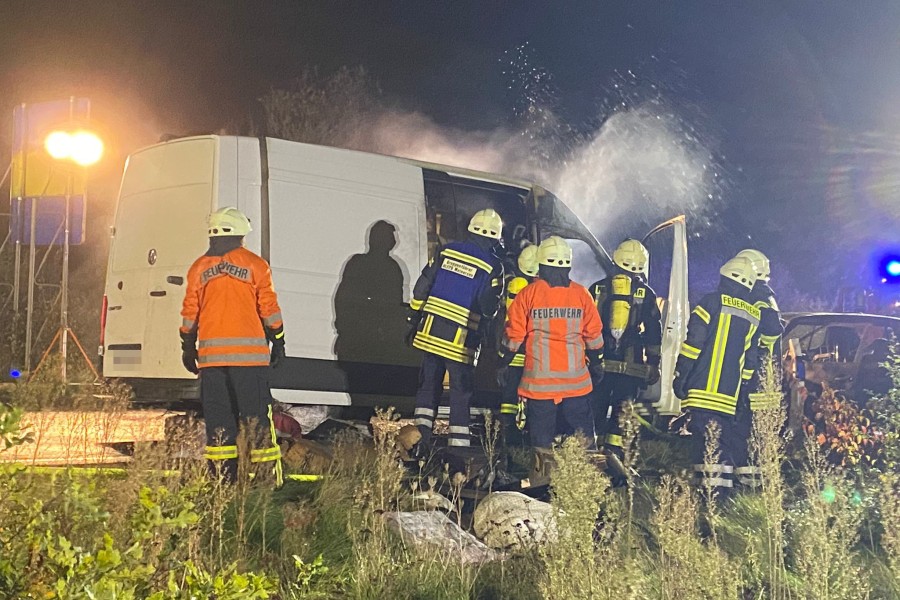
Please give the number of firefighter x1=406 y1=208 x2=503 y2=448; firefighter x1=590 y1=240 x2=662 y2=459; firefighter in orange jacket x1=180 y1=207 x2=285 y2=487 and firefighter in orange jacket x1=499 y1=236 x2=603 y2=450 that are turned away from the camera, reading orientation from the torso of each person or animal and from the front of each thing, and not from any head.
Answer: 4

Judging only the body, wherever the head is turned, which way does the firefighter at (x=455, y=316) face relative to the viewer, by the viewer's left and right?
facing away from the viewer

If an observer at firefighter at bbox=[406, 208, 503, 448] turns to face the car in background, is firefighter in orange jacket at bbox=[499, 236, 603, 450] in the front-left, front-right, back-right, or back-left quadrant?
front-right

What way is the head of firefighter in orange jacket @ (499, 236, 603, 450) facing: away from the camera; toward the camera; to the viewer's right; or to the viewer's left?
away from the camera

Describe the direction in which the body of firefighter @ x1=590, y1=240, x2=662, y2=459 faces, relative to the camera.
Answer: away from the camera

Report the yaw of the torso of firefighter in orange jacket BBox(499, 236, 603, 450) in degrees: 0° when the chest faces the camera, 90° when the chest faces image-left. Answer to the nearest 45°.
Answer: approximately 180°

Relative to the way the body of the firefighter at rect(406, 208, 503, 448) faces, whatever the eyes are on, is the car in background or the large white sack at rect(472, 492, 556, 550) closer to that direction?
the car in background

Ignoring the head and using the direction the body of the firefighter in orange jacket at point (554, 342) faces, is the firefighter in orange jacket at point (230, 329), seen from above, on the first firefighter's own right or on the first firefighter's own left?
on the first firefighter's own left

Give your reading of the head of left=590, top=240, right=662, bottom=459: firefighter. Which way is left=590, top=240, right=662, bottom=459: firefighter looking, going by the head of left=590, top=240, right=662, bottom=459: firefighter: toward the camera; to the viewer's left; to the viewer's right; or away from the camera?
away from the camera

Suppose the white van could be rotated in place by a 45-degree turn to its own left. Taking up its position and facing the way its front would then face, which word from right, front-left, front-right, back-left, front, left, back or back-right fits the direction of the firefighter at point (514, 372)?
right

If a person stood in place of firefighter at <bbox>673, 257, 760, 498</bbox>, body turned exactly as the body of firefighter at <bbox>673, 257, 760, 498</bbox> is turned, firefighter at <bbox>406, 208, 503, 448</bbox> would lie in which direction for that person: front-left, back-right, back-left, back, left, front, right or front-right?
front-left

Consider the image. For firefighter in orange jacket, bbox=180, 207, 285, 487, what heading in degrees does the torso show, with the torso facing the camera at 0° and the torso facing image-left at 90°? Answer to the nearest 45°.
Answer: approximately 180°

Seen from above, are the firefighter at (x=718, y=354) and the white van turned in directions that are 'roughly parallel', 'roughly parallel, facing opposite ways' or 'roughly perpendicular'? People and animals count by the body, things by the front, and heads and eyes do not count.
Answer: roughly perpendicular

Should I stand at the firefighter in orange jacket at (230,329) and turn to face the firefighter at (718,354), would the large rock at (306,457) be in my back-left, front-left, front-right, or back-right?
front-left

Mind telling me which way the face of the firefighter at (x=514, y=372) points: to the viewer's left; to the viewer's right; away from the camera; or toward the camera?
away from the camera

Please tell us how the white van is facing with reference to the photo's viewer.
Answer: facing away from the viewer and to the right of the viewer

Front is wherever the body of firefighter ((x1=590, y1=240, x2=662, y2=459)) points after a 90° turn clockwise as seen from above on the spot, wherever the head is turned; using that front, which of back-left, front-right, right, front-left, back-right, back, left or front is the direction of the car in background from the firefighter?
front-left
